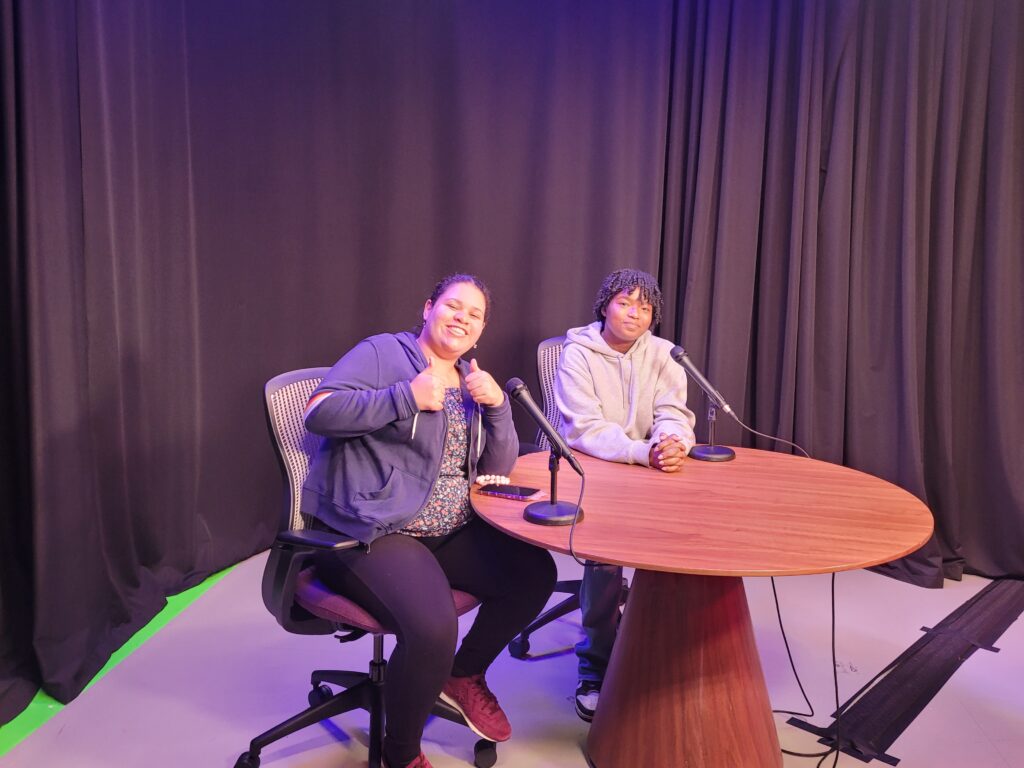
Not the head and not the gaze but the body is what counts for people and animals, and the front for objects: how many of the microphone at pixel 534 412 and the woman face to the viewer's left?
1

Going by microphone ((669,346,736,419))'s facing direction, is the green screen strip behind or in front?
in front

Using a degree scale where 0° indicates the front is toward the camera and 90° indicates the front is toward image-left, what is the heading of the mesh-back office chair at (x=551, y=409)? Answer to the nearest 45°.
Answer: approximately 315°

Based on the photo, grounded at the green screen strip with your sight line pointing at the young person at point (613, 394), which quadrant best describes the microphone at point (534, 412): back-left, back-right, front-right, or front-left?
front-right

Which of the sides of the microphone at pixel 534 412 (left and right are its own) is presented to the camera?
left

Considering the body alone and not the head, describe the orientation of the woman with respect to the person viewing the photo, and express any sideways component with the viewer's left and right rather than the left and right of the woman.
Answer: facing the viewer and to the right of the viewer

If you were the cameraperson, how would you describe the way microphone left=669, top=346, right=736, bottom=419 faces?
facing to the left of the viewer

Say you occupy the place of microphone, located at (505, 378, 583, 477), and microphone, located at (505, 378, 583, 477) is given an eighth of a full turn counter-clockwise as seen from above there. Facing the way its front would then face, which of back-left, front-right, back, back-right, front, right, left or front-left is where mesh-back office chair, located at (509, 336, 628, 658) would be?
back-right

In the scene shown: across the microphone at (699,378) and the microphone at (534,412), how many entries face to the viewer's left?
2

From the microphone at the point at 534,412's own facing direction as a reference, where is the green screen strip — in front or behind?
in front

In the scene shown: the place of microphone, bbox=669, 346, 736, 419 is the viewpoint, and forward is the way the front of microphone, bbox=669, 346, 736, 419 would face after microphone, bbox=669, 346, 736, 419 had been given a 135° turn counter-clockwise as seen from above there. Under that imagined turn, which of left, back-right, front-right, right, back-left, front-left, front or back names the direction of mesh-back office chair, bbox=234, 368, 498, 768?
right
